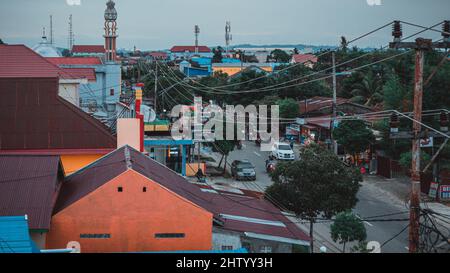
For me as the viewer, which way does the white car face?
facing the viewer and to the right of the viewer

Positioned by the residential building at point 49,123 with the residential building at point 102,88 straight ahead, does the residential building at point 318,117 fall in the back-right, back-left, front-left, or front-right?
front-right

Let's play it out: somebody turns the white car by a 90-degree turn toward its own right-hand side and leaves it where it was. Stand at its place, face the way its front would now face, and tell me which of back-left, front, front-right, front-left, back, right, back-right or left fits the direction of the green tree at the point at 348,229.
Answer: front-left

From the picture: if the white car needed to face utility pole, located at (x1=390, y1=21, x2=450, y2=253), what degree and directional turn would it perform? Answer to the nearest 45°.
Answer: approximately 45° to its right

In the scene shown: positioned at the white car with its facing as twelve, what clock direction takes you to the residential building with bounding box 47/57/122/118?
The residential building is roughly at 5 o'clock from the white car.

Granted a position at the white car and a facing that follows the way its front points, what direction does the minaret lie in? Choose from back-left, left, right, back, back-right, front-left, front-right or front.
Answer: back

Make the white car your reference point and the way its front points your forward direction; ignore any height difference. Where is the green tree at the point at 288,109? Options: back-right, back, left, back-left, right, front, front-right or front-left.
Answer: back-left

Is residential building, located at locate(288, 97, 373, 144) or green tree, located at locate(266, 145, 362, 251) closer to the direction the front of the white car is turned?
the green tree

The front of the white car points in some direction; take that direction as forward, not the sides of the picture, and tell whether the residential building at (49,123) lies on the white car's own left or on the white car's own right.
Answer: on the white car's own right
